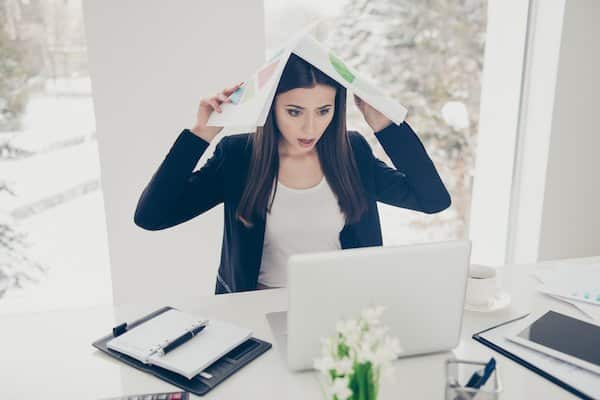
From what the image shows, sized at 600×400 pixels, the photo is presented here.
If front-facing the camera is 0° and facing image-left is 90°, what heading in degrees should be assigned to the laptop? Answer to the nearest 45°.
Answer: approximately 135°

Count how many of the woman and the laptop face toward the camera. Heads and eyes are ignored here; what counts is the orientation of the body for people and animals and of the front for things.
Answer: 1

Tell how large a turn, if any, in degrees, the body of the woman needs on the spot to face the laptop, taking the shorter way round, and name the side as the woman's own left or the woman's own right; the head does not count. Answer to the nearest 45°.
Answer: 0° — they already face it

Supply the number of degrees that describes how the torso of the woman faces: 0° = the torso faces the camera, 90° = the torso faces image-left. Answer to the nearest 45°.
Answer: approximately 0°
